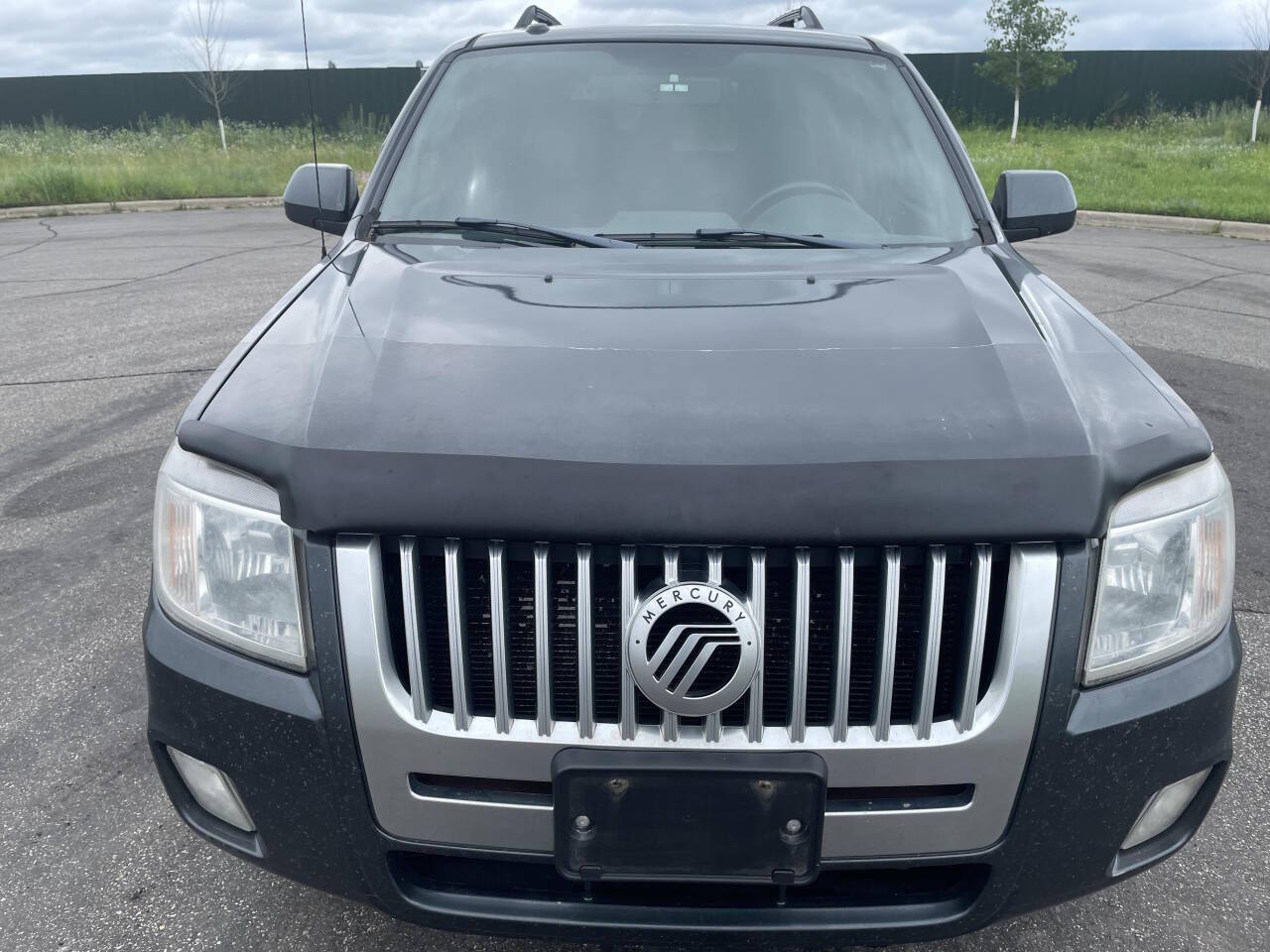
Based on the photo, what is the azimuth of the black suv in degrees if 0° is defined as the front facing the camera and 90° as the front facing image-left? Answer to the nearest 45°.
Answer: approximately 0°

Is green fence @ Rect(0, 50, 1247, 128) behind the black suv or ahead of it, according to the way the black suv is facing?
behind

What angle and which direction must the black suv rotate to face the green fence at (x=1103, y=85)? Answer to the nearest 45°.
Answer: approximately 180°
